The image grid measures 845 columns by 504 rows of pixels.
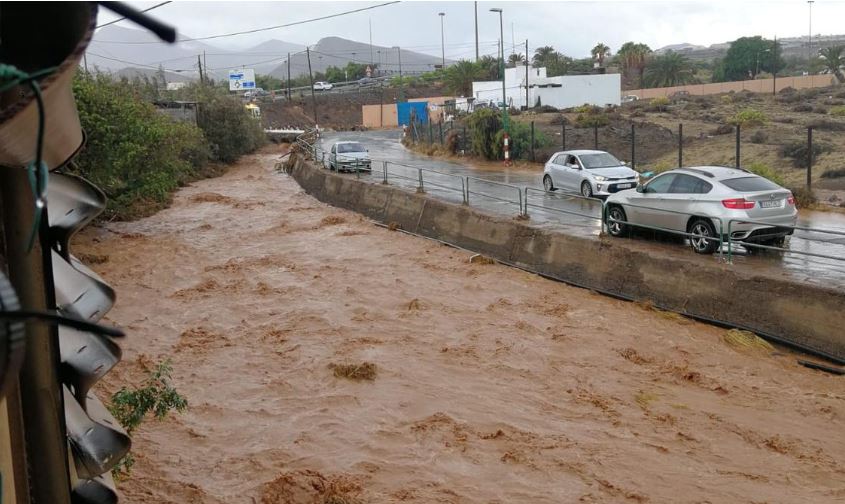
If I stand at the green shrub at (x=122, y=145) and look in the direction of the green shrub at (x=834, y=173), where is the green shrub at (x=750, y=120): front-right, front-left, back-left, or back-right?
front-left

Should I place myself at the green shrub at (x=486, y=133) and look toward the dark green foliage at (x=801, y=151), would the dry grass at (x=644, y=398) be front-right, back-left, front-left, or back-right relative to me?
front-right

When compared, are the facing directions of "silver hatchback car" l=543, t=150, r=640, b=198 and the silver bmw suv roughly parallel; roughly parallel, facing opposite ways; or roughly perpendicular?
roughly parallel, facing opposite ways

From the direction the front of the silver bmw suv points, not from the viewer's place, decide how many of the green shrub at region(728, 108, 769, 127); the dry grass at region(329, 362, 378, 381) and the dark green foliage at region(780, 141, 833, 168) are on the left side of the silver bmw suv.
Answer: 1

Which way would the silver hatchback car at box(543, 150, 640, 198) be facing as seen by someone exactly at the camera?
facing the viewer and to the right of the viewer

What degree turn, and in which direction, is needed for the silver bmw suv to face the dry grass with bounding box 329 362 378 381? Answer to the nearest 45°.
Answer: approximately 90° to its left

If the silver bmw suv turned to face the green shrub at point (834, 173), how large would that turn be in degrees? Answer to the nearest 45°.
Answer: approximately 45° to its right

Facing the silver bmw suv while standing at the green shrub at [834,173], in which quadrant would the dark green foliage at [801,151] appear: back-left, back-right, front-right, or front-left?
back-right

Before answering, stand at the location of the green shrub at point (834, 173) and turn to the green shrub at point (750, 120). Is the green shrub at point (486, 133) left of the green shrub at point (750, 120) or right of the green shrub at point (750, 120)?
left

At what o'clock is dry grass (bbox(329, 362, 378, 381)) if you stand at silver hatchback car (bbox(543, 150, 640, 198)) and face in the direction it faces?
The dry grass is roughly at 2 o'clock from the silver hatchback car.

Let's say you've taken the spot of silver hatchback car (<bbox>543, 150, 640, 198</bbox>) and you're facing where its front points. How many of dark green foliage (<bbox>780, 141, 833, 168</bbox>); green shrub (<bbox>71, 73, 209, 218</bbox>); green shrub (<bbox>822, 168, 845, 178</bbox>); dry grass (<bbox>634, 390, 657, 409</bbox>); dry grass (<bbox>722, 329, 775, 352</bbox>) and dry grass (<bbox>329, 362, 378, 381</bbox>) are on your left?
2

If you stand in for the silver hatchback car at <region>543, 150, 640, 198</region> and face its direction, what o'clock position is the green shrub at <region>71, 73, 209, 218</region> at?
The green shrub is roughly at 4 o'clock from the silver hatchback car.

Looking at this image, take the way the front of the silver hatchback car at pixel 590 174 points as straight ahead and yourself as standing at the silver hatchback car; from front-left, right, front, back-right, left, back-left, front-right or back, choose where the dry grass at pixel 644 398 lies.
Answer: front-right

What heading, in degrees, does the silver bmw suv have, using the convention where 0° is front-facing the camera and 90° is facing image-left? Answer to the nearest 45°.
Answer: approximately 135°

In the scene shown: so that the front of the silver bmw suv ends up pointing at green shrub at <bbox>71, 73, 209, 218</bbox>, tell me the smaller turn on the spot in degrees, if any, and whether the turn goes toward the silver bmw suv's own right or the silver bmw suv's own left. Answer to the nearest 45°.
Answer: approximately 45° to the silver bmw suv's own left

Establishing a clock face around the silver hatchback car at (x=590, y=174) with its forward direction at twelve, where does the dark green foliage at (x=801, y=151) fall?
The dark green foliage is roughly at 9 o'clock from the silver hatchback car.

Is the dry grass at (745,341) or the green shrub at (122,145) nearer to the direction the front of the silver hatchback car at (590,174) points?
the dry grass

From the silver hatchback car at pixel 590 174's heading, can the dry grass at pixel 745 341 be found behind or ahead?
ahead

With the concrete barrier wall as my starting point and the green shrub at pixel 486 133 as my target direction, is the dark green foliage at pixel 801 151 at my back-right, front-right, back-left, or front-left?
front-right

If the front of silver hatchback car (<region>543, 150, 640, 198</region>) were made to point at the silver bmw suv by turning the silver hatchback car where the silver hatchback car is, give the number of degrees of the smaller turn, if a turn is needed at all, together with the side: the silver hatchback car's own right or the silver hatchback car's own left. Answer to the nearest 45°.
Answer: approximately 45° to the silver hatchback car's own right
